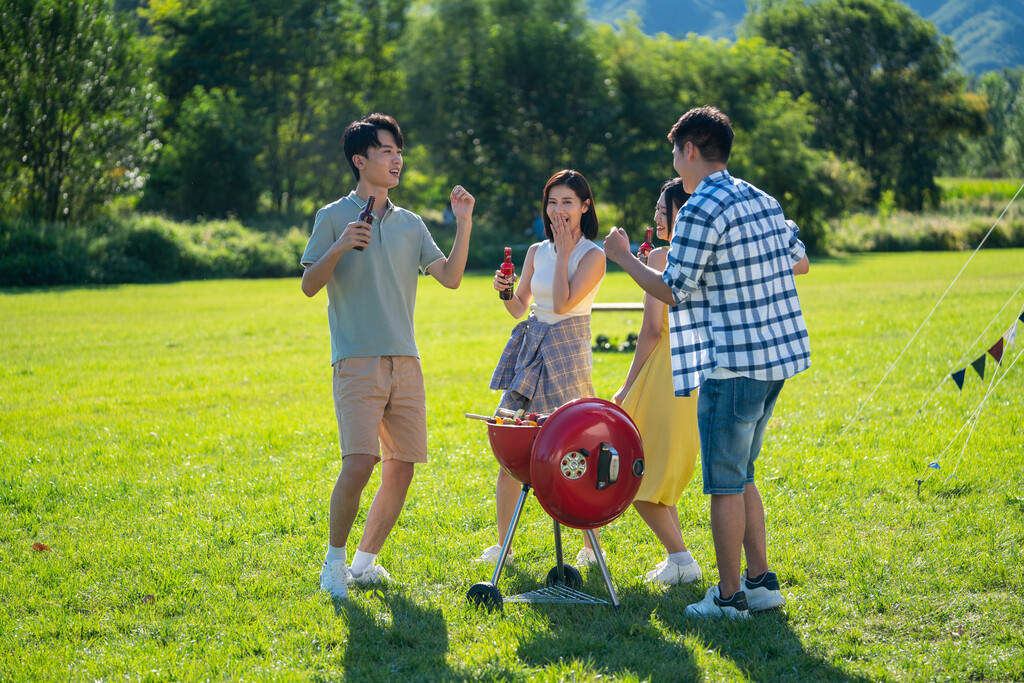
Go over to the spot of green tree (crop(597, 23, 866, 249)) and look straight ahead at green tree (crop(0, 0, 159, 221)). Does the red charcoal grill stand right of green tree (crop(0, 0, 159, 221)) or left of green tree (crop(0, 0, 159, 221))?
left

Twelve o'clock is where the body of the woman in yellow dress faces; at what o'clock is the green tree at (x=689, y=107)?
The green tree is roughly at 3 o'clock from the woman in yellow dress.

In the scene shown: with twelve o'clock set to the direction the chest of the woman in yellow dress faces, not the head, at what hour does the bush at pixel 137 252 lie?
The bush is roughly at 2 o'clock from the woman in yellow dress.

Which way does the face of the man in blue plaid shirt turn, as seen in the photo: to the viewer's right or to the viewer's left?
to the viewer's left

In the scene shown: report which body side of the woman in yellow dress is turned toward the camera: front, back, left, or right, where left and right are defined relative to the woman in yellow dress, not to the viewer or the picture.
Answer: left

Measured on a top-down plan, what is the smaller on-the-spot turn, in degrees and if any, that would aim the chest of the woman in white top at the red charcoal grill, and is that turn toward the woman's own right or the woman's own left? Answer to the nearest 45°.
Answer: approximately 45° to the woman's own left

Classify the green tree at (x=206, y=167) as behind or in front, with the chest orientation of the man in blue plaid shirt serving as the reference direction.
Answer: in front

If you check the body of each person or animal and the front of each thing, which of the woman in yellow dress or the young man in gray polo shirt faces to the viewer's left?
the woman in yellow dress

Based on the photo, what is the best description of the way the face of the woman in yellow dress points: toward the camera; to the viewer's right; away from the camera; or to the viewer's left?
to the viewer's left

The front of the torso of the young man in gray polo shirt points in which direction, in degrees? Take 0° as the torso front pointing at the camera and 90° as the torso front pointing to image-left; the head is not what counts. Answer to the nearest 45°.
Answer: approximately 315°

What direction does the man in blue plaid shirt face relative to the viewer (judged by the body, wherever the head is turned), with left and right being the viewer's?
facing away from the viewer and to the left of the viewer

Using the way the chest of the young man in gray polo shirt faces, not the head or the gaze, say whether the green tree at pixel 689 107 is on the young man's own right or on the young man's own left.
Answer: on the young man's own left

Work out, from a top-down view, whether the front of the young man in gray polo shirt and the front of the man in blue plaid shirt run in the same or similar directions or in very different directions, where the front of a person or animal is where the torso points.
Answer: very different directions

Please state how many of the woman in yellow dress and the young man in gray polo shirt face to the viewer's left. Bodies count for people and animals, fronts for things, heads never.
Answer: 1
